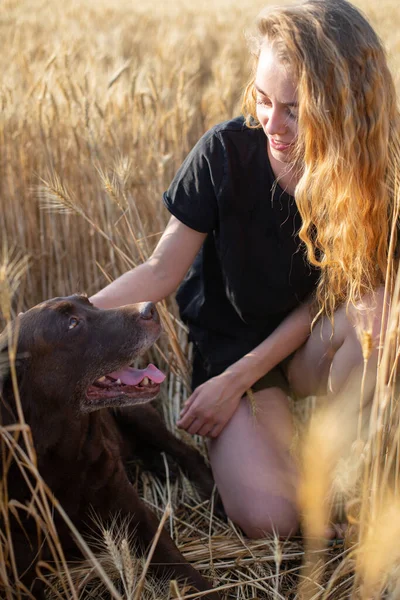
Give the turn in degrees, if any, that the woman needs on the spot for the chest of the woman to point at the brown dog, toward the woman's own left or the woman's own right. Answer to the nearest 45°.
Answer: approximately 45° to the woman's own right

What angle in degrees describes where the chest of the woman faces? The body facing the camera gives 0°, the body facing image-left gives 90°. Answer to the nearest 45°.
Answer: approximately 0°

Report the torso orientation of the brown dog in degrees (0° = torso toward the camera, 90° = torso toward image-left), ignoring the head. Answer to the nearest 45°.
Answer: approximately 315°
